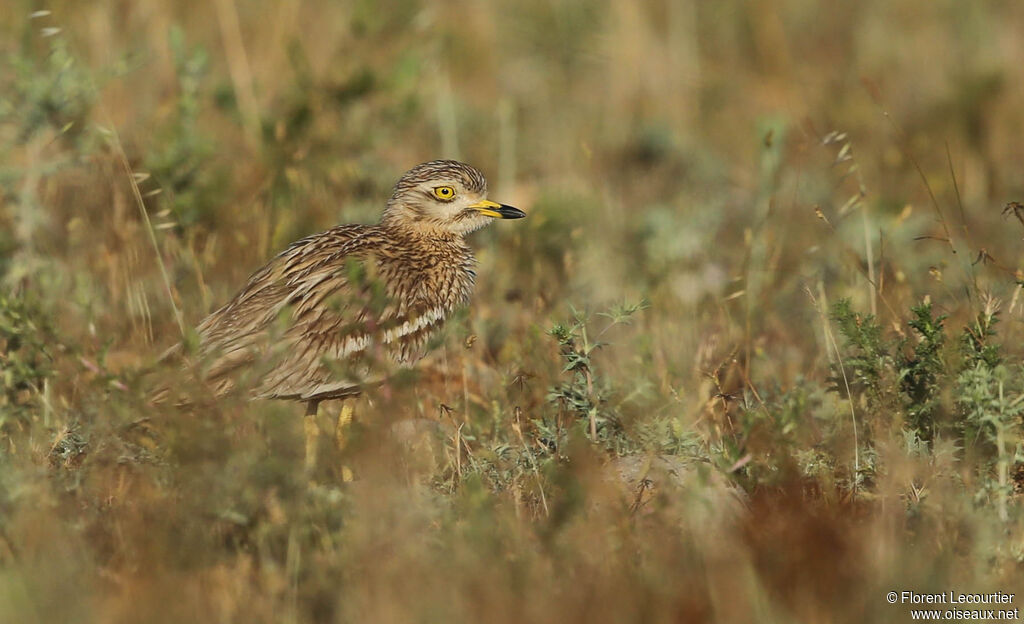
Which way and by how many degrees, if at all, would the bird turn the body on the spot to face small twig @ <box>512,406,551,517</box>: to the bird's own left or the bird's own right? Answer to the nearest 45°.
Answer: approximately 45° to the bird's own right

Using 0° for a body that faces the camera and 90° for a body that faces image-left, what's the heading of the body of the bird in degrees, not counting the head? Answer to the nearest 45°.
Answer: approximately 270°
